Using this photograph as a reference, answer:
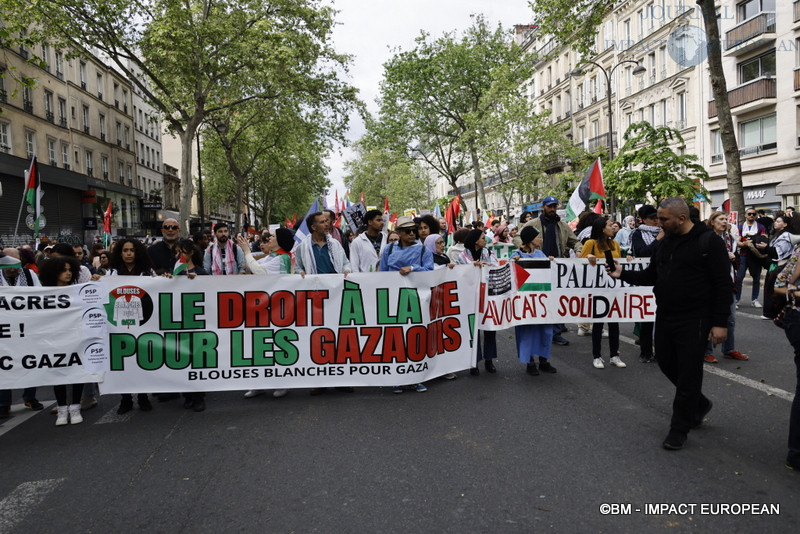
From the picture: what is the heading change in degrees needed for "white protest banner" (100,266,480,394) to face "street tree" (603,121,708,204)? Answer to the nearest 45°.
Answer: approximately 135° to its left

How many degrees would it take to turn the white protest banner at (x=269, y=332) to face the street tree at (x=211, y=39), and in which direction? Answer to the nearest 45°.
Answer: approximately 180°

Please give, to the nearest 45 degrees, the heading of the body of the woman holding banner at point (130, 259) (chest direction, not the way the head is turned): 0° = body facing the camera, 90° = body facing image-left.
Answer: approximately 0°

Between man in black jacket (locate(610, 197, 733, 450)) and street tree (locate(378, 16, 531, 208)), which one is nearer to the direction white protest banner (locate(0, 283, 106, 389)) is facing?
the man in black jacket

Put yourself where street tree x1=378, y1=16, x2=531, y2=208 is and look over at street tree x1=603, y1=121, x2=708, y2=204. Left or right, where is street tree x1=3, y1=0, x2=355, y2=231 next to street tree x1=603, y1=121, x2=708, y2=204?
right

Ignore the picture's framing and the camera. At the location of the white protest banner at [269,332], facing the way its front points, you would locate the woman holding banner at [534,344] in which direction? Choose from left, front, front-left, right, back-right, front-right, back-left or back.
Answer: left

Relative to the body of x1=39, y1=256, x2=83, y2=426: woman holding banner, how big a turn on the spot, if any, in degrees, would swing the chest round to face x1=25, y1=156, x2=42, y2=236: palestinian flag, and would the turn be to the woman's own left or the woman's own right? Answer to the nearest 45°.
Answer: approximately 180°

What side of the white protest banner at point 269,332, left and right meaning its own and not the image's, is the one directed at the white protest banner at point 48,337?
right
